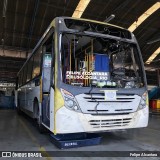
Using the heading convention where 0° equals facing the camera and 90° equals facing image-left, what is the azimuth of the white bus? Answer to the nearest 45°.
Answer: approximately 315°

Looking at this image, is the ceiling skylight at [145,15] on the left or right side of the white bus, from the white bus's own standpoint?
on its left

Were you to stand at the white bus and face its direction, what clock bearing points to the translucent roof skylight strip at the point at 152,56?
The translucent roof skylight strip is roughly at 8 o'clock from the white bus.
